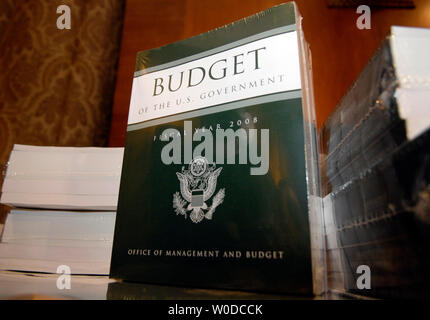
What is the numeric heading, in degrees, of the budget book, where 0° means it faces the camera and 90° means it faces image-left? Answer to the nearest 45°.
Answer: approximately 45°
